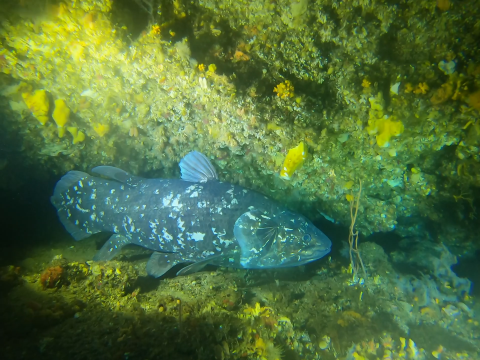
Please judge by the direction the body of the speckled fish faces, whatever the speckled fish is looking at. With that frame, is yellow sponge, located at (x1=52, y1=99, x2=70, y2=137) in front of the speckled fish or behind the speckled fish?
behind

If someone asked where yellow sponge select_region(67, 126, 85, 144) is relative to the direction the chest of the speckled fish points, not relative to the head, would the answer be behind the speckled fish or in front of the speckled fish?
behind

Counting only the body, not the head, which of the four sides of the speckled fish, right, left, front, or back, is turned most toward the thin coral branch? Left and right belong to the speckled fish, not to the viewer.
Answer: front

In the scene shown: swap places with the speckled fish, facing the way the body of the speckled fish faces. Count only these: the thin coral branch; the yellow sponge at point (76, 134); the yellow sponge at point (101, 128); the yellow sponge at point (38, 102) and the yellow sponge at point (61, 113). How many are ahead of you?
1

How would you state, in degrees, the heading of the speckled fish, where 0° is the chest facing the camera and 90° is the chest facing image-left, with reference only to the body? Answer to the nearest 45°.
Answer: approximately 270°

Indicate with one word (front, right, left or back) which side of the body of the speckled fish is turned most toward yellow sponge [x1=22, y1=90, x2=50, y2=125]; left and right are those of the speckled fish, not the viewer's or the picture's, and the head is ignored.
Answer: back

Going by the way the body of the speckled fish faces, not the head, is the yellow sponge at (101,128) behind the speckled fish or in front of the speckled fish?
behind
